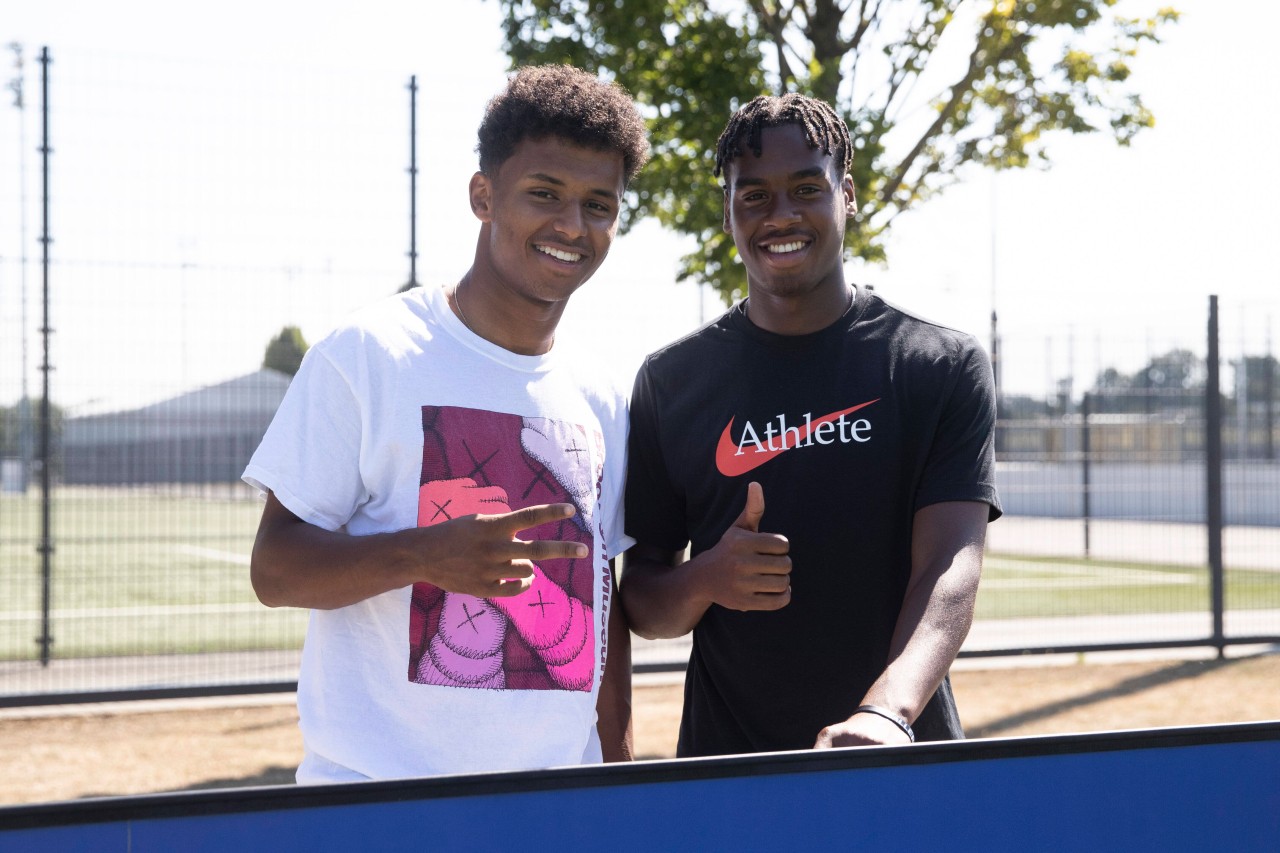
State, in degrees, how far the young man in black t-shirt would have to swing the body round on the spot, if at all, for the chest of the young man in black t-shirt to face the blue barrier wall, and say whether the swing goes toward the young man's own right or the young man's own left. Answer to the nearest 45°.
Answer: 0° — they already face it

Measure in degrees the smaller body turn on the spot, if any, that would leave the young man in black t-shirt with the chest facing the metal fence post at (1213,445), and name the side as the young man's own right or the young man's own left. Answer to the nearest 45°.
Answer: approximately 180°

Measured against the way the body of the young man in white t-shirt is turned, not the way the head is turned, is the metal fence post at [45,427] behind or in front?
behind

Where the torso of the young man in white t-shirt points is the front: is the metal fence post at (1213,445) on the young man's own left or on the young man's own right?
on the young man's own left

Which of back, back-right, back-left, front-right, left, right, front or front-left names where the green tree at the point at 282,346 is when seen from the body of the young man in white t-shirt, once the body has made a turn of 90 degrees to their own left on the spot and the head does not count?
front-left

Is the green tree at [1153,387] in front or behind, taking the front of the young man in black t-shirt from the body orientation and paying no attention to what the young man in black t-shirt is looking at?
behind

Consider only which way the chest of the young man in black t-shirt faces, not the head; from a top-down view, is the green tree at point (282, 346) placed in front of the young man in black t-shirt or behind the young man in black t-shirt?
behind

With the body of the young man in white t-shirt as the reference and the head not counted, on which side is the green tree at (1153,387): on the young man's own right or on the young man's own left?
on the young man's own left

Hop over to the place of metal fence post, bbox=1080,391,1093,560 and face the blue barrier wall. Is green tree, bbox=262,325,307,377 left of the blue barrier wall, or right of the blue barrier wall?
right

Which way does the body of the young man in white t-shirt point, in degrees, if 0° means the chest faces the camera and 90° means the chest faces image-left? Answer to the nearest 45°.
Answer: approximately 315°

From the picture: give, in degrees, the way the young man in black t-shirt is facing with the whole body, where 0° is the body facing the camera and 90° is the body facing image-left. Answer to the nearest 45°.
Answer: approximately 0°
